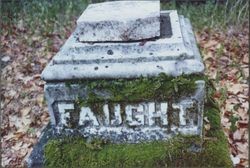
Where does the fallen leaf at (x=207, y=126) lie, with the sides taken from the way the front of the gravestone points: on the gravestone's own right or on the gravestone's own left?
on the gravestone's own left

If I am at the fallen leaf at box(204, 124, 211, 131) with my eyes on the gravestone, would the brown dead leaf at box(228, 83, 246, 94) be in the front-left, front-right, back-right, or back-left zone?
back-right

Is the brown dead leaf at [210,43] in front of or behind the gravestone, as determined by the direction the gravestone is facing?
behind

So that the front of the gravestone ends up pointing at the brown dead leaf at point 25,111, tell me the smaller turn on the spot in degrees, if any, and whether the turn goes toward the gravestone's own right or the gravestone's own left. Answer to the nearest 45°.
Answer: approximately 135° to the gravestone's own right

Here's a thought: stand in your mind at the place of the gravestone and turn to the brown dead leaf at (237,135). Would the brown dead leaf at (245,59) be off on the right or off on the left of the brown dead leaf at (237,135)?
left

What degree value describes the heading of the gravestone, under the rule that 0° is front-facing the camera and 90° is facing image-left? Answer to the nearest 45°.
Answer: approximately 0°

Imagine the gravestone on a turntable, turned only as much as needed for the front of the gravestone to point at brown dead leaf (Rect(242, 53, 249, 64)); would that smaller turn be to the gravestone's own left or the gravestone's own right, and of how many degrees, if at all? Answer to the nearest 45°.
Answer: approximately 135° to the gravestone's own left

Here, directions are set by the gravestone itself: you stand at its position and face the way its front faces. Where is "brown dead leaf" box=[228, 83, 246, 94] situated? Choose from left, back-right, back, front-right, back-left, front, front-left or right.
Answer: back-left
